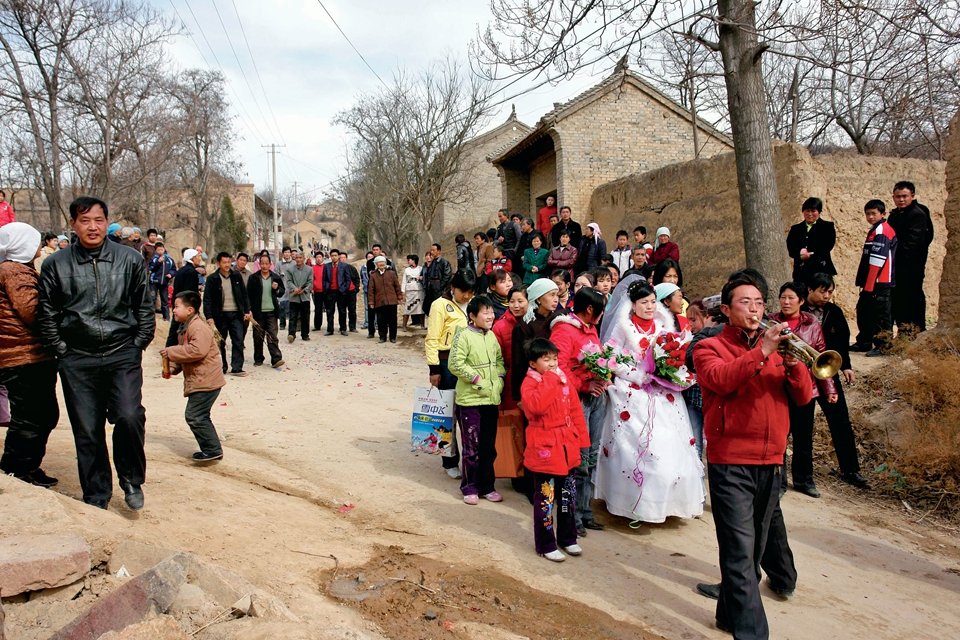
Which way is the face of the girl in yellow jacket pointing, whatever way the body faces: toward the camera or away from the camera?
toward the camera

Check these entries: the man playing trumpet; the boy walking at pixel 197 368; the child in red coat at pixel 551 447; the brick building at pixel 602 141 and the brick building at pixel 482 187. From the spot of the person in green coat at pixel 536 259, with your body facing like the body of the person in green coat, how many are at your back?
2

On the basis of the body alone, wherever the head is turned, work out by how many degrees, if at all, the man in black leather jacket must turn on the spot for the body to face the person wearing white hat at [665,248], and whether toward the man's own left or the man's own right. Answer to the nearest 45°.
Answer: approximately 90° to the man's own left

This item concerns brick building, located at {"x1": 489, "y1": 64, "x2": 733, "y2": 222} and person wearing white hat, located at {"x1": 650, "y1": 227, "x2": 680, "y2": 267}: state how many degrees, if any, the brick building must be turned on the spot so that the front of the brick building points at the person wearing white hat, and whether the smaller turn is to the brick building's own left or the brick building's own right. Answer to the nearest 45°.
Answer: approximately 45° to the brick building's own left

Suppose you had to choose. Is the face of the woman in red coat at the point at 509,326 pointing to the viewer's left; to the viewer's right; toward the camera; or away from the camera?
toward the camera

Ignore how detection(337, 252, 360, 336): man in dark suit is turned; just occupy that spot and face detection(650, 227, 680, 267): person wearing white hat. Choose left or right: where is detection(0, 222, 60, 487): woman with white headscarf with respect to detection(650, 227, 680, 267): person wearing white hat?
right

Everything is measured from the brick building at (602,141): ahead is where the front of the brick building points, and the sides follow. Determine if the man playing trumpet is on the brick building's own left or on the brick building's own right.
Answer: on the brick building's own left

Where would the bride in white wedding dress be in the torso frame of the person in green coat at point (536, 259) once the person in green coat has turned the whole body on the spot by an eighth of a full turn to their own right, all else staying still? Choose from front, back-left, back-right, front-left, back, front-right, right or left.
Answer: front-left

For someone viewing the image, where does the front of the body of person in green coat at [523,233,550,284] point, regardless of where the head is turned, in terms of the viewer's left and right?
facing the viewer

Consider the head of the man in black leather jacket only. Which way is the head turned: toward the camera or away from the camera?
toward the camera

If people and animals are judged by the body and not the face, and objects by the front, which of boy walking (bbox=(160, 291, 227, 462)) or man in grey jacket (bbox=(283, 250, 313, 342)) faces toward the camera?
the man in grey jacket

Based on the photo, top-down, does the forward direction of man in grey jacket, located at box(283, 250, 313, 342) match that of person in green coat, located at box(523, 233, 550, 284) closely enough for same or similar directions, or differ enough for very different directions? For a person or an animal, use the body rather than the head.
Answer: same or similar directions

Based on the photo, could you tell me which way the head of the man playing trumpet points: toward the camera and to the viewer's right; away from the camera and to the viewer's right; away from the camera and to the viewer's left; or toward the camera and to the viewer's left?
toward the camera and to the viewer's right

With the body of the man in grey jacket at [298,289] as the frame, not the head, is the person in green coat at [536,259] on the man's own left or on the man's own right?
on the man's own left
